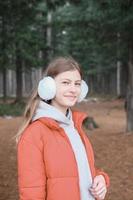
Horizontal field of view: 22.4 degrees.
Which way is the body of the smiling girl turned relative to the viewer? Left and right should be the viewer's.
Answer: facing the viewer and to the right of the viewer
